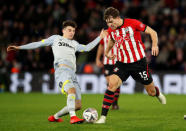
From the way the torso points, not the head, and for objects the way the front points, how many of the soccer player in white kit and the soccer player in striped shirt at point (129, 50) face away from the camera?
0

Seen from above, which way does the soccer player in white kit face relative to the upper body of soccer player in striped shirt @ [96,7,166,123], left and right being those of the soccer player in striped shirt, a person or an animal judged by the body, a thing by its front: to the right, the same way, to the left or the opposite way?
to the left

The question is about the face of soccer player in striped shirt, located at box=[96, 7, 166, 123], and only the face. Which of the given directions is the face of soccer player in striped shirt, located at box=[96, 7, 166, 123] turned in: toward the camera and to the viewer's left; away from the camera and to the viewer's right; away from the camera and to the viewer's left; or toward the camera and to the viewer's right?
toward the camera and to the viewer's left

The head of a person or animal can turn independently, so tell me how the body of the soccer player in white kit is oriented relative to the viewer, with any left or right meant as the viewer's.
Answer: facing the viewer and to the right of the viewer

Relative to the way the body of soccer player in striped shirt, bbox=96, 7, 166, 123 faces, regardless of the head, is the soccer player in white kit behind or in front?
in front

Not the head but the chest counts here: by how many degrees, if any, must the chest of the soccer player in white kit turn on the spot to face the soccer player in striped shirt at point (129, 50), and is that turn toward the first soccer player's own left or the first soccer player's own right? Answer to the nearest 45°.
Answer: approximately 45° to the first soccer player's own left
